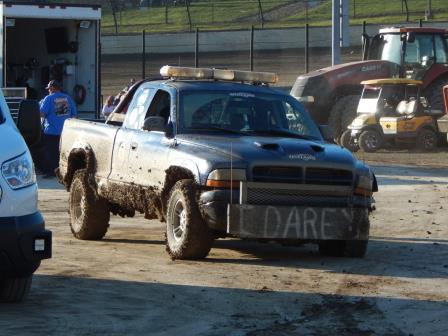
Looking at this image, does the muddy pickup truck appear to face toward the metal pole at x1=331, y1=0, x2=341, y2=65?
no

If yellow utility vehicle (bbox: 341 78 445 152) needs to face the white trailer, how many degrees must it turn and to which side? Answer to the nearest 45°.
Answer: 0° — it already faces it

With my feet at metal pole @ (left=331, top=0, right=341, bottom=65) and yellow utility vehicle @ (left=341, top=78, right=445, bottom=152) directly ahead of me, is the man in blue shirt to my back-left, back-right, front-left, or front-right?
front-right

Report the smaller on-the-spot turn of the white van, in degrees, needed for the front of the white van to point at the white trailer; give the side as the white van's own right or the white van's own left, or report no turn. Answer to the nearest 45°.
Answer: approximately 135° to the white van's own left

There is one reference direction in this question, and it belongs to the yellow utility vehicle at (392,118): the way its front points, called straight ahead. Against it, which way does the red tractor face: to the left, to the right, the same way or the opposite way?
the same way

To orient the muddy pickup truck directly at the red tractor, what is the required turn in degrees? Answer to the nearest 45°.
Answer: approximately 135° to its left

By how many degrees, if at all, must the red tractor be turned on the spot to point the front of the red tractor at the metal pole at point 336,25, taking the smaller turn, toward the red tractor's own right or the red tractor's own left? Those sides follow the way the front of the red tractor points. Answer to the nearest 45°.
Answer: approximately 90° to the red tractor's own right

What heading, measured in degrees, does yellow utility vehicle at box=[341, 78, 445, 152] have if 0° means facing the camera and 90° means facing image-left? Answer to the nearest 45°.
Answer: approximately 45°

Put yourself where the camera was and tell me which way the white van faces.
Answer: facing the viewer and to the right of the viewer

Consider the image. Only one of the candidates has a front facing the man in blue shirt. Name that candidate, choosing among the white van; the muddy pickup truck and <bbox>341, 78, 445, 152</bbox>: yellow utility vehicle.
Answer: the yellow utility vehicle

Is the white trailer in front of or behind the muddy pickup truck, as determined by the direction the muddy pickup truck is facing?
behind

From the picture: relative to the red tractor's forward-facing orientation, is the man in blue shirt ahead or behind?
ahead

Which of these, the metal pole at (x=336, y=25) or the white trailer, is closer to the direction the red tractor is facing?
the white trailer

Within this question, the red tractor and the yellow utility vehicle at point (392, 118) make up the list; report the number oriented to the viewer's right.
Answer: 0

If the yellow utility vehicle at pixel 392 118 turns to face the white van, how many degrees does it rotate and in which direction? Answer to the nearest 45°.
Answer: approximately 45° to its left

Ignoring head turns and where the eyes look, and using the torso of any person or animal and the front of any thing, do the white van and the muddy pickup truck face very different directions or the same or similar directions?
same or similar directions

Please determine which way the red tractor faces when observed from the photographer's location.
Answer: facing the viewer and to the left of the viewer

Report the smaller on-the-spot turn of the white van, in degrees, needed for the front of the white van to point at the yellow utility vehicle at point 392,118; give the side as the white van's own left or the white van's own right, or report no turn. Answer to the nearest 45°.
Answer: approximately 90° to the white van's own left
